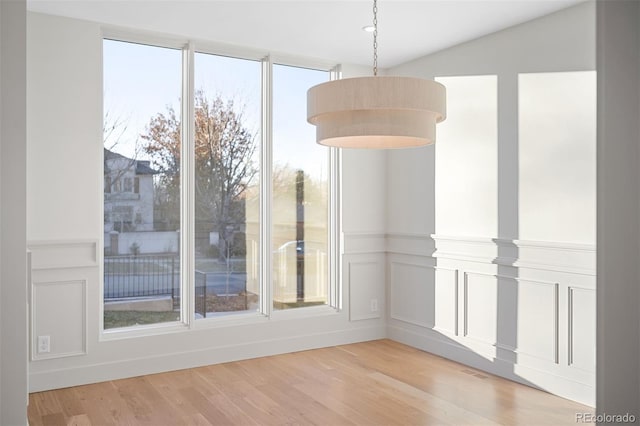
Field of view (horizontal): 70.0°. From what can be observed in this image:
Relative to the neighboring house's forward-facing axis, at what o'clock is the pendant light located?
The pendant light is roughly at 11 o'clock from the neighboring house.

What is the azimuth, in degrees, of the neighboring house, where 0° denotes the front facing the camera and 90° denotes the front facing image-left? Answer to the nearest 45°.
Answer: approximately 0°

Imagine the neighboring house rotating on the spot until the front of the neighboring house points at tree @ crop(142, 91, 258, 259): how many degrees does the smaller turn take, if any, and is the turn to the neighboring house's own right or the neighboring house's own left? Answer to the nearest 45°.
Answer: approximately 90° to the neighboring house's own left
